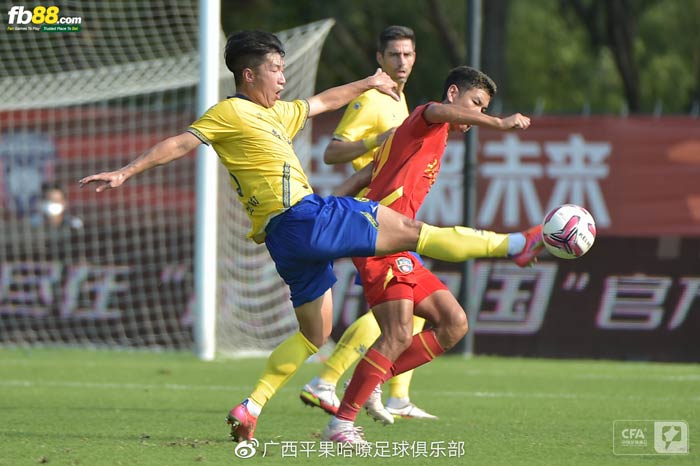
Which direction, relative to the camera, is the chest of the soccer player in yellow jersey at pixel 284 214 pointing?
to the viewer's right

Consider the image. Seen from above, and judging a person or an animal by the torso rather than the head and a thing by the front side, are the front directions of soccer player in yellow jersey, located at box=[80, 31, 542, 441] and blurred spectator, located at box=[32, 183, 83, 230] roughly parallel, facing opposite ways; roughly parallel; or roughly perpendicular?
roughly perpendicular

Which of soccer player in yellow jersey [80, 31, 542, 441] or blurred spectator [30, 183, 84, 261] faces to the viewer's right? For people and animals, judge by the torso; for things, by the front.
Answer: the soccer player in yellow jersey

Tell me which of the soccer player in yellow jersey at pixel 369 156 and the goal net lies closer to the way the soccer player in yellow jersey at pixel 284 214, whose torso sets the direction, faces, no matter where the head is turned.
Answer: the soccer player in yellow jersey

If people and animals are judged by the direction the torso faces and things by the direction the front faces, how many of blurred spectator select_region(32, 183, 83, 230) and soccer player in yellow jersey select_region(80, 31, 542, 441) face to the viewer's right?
1

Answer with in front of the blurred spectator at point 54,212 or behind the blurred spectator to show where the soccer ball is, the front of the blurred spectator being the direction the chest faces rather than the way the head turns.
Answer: in front

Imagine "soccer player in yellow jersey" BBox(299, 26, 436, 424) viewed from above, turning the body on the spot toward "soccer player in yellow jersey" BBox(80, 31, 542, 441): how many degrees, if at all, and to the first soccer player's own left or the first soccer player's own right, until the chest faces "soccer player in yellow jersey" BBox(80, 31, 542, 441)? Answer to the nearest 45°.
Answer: approximately 45° to the first soccer player's own right

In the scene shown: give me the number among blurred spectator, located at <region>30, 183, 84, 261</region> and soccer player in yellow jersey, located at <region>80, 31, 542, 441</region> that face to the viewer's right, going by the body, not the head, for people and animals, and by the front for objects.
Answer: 1

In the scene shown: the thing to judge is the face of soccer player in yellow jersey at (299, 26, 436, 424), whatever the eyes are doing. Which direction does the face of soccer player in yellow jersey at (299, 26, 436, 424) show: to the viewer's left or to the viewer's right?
to the viewer's right
